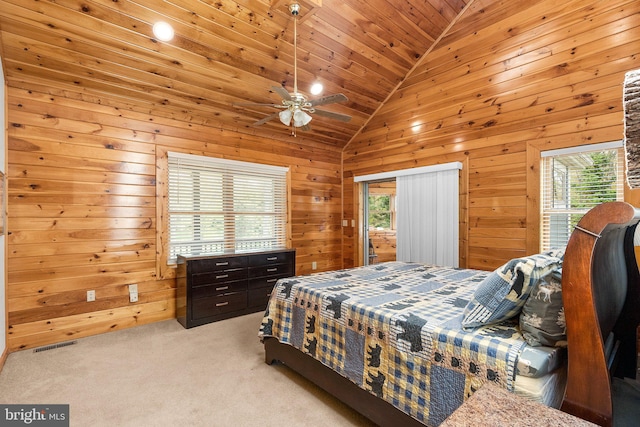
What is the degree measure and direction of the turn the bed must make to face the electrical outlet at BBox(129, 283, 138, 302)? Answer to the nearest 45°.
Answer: approximately 45° to its left

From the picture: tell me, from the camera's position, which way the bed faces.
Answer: facing away from the viewer and to the left of the viewer

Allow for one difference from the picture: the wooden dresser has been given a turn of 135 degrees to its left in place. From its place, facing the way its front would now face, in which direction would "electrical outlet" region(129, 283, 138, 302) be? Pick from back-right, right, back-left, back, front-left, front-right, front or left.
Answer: left

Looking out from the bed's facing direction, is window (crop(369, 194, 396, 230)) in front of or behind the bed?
in front

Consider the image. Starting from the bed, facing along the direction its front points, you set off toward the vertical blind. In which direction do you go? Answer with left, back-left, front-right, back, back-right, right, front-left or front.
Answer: front-right

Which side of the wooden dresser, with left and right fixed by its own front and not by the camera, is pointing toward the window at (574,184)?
front

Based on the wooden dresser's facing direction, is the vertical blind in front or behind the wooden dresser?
in front

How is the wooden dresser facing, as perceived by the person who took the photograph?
facing the viewer and to the right of the viewer

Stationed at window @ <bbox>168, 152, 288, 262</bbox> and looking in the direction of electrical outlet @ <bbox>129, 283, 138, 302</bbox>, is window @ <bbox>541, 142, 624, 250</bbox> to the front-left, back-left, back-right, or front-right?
back-left
